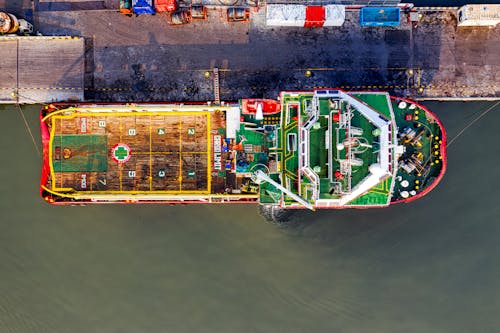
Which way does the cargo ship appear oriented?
to the viewer's right

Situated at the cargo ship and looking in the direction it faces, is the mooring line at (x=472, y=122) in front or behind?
in front

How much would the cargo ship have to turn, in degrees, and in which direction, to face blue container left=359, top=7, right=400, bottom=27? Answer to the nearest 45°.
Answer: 0° — it already faces it
